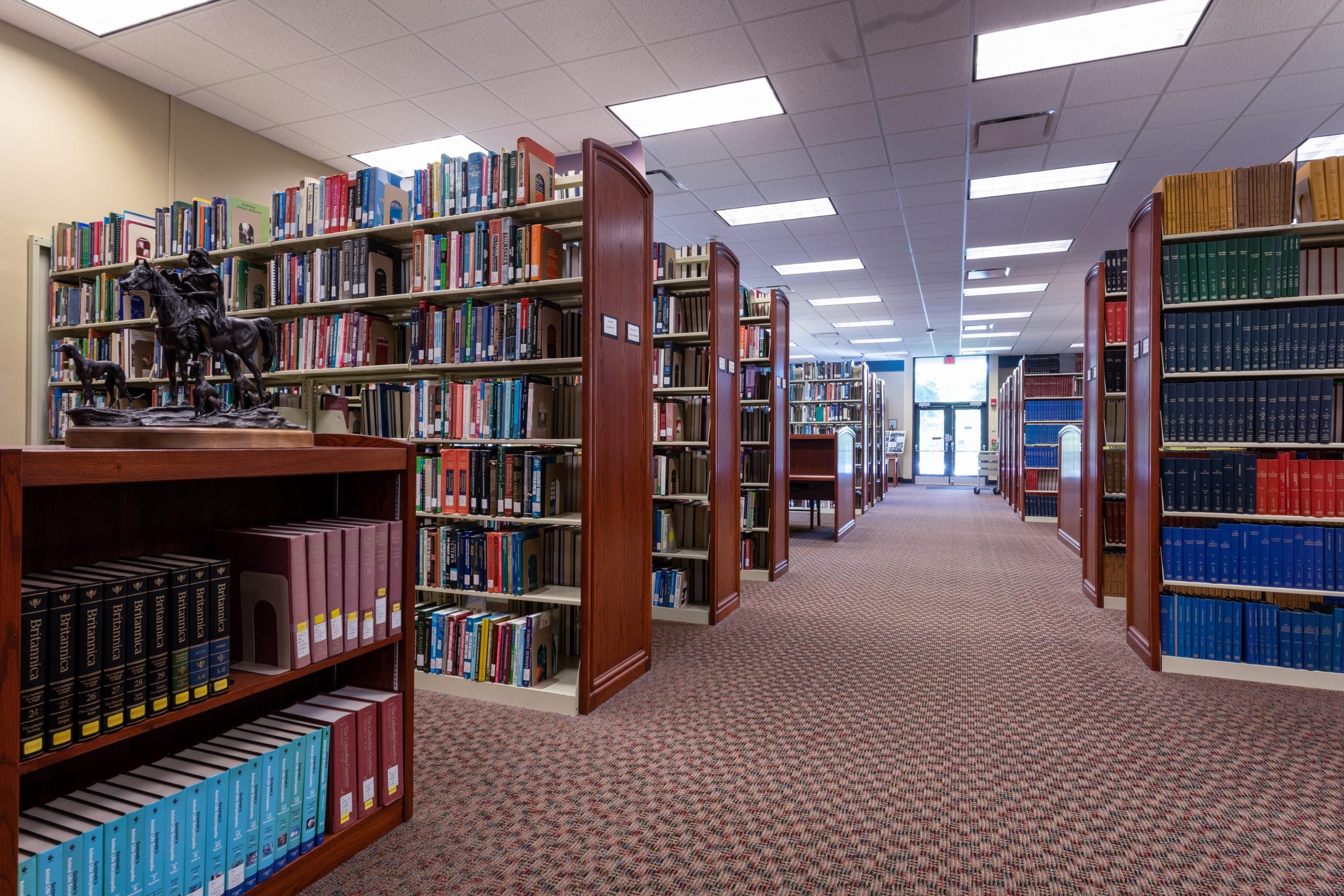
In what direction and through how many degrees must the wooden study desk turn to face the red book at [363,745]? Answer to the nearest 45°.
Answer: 0° — it already faces it

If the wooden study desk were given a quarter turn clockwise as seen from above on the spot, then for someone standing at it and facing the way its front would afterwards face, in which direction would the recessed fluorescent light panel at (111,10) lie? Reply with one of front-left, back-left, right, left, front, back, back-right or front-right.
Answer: front-left

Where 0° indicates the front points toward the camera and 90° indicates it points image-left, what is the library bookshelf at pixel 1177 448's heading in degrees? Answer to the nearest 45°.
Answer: approximately 0°

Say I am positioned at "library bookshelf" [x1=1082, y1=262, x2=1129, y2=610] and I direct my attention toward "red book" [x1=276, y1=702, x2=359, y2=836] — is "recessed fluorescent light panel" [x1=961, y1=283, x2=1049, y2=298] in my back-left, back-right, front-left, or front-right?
back-right

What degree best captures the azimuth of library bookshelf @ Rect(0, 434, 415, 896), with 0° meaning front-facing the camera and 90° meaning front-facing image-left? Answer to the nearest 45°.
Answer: approximately 315°
